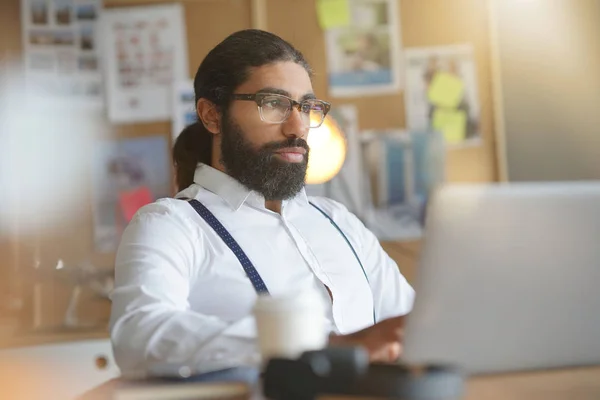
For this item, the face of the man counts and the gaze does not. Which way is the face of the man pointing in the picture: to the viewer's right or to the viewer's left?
to the viewer's right

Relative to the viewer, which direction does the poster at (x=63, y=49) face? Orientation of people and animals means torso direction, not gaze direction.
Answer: toward the camera

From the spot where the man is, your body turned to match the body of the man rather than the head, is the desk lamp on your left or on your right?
on your left

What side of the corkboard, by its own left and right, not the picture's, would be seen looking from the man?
front

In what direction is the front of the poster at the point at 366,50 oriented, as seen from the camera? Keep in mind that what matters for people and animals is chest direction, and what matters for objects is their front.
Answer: facing the viewer

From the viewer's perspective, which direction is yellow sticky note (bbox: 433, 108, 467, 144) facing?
toward the camera

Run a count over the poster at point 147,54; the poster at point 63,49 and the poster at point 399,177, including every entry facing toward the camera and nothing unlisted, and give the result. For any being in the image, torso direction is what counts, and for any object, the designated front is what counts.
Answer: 3

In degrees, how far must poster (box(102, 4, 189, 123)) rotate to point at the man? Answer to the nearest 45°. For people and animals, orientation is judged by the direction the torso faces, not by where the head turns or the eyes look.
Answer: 0° — it already faces them

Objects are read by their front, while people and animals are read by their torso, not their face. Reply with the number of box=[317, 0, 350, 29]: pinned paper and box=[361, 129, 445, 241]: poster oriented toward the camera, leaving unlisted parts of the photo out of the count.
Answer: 2
